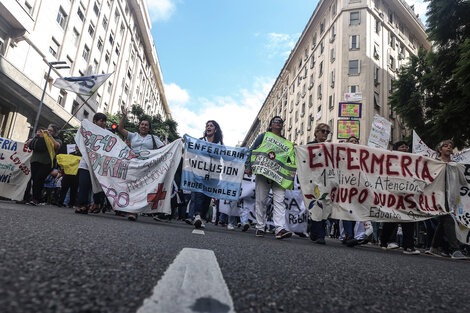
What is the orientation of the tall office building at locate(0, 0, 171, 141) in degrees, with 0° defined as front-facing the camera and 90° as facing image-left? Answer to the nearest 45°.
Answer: approximately 315°

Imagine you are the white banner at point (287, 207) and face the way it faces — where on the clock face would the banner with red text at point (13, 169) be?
The banner with red text is roughly at 3 o'clock from the white banner.

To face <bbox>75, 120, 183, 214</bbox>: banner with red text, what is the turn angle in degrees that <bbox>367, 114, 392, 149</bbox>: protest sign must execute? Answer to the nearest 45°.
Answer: approximately 45° to its right

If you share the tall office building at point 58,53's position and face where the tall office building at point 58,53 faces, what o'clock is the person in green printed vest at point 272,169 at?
The person in green printed vest is roughly at 1 o'clock from the tall office building.

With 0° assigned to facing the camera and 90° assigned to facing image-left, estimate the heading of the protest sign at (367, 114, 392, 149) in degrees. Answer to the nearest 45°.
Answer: approximately 0°

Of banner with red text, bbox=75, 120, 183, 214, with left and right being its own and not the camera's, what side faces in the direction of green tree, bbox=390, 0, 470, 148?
left

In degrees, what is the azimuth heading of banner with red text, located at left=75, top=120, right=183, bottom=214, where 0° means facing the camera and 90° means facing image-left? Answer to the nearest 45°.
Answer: approximately 0°
